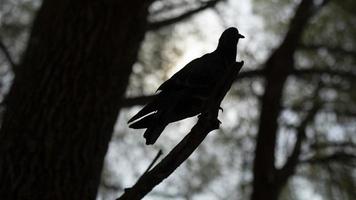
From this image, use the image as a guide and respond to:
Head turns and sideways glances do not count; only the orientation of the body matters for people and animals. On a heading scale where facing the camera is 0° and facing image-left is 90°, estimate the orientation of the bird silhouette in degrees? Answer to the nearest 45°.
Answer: approximately 270°
